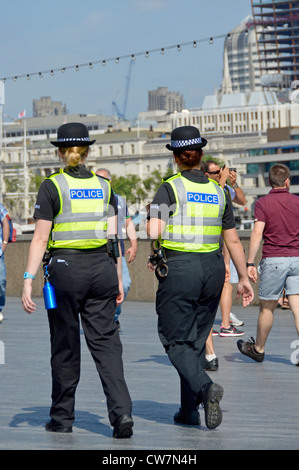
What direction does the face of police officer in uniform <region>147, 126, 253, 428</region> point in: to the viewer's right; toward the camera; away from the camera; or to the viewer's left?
away from the camera

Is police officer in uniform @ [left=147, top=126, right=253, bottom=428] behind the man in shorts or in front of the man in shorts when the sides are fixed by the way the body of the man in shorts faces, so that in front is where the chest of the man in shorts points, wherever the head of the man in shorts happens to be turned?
behind

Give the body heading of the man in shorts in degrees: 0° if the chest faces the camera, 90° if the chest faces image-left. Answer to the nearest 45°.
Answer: approximately 225°

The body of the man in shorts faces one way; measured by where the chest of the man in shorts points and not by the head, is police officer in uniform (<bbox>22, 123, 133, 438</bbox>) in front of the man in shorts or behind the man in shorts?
behind

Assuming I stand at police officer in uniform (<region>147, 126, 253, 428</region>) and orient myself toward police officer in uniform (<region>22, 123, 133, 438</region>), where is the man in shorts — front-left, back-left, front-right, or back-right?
back-right

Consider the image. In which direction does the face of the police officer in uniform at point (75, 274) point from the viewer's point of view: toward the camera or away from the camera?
away from the camera
